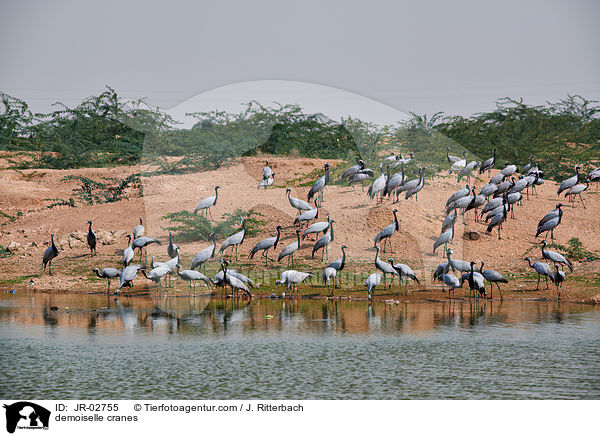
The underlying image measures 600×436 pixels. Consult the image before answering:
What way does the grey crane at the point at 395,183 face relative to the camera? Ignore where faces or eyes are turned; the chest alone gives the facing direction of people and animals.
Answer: to the viewer's right

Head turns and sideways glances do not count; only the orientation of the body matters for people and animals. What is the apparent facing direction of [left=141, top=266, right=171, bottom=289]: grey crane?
to the viewer's left

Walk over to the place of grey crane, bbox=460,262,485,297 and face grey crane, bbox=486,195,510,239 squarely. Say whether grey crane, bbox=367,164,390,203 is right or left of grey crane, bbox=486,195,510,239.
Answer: left

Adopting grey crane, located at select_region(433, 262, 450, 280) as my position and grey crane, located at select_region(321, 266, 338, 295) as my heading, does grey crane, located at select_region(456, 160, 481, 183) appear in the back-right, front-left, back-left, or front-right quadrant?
back-right

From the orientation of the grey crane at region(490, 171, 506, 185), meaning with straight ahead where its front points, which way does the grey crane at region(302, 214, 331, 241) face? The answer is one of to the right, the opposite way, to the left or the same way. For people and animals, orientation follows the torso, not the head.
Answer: the same way

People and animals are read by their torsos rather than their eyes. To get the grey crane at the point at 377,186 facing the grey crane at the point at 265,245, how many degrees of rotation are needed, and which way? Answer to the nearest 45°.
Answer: approximately 135° to its right

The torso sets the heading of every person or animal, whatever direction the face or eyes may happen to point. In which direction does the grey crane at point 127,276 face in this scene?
to the viewer's left

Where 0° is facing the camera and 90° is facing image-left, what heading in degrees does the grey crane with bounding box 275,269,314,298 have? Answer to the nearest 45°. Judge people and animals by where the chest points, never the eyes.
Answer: approximately 90°

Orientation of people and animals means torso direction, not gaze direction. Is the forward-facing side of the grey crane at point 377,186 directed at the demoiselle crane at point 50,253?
no

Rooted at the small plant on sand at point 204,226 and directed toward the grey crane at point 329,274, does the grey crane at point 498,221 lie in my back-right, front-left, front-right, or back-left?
front-left

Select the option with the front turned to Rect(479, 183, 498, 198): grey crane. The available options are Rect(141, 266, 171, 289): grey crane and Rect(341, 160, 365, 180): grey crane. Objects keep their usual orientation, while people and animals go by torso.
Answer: Rect(341, 160, 365, 180): grey crane
